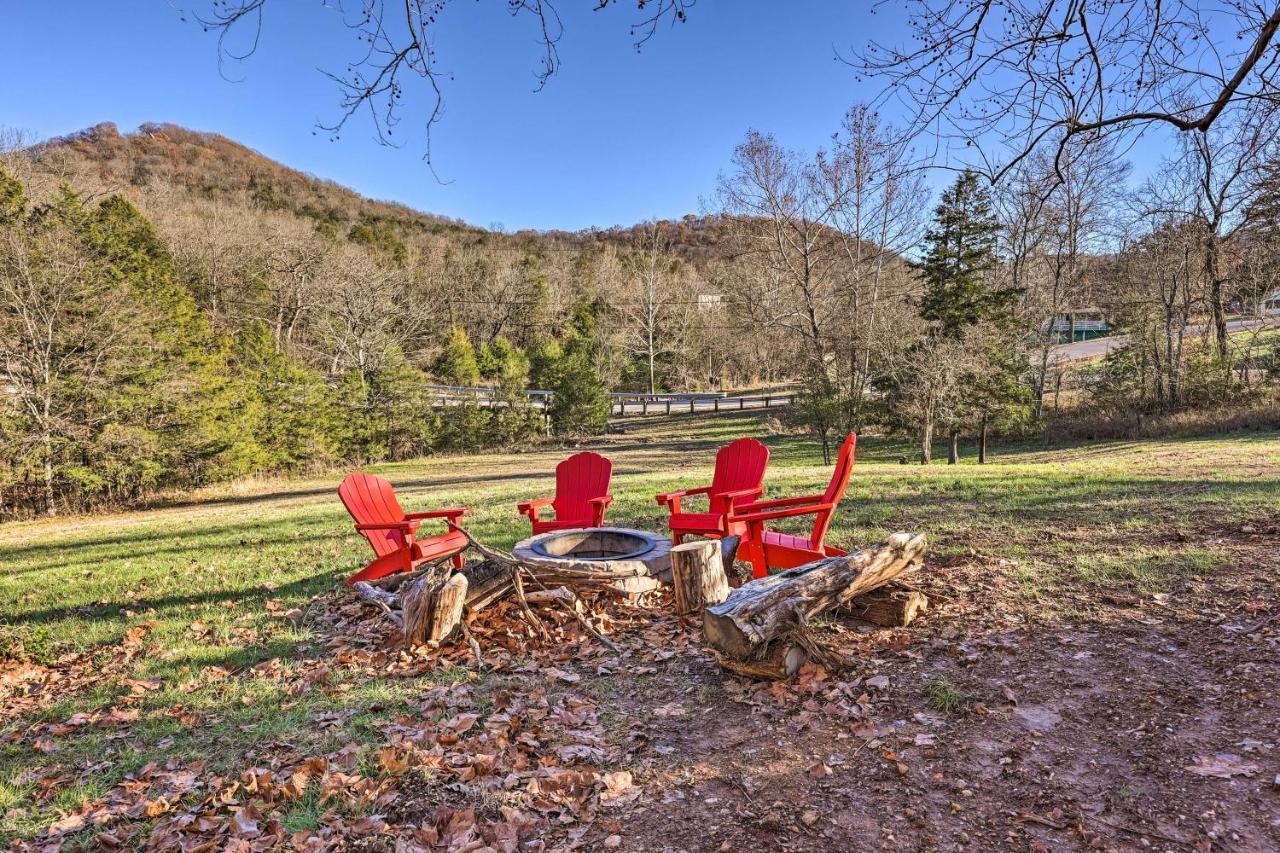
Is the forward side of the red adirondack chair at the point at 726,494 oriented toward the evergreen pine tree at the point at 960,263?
no

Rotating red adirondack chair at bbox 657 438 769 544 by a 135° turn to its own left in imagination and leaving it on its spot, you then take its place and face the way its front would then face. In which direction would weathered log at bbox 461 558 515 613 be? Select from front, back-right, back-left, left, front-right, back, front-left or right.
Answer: back-right

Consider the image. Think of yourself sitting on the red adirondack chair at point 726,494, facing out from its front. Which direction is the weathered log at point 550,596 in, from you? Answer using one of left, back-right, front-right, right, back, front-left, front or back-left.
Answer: front

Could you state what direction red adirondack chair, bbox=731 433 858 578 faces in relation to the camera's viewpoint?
facing to the left of the viewer

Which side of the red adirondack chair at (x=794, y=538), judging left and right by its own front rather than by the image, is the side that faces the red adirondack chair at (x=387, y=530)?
front

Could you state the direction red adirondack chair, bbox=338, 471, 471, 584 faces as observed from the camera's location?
facing the viewer and to the right of the viewer

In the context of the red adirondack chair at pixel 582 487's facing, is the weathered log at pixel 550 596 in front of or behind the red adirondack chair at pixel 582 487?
in front

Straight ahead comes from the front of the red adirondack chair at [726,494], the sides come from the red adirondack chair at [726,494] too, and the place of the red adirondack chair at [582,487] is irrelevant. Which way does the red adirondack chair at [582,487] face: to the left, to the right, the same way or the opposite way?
the same way

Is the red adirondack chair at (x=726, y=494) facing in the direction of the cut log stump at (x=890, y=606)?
no

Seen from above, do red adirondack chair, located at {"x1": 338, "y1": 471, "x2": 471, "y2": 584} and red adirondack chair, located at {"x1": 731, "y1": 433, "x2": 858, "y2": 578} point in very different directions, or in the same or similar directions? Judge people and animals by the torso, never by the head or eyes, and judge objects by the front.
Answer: very different directions

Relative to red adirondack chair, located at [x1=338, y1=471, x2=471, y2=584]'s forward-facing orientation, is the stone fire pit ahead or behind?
ahead

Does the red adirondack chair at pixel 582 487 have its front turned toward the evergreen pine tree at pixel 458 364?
no

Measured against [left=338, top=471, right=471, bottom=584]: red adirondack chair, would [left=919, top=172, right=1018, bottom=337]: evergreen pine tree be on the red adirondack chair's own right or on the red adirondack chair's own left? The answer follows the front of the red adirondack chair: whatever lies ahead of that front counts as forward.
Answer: on the red adirondack chair's own left

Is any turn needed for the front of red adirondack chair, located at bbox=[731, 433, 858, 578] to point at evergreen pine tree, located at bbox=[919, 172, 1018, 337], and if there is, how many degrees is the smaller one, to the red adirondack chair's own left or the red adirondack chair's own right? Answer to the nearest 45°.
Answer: approximately 90° to the red adirondack chair's own right

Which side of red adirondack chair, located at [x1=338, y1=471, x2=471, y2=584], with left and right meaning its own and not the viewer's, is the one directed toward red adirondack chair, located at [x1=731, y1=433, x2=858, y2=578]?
front

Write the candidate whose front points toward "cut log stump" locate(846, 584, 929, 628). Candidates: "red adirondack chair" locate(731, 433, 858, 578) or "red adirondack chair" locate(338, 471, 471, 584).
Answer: "red adirondack chair" locate(338, 471, 471, 584)

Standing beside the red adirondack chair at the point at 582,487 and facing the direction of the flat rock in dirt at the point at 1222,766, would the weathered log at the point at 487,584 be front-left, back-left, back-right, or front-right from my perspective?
front-right

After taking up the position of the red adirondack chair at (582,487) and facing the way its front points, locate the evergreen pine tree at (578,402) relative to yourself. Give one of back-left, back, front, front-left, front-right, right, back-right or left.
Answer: back-right

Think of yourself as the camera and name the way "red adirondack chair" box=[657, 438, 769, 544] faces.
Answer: facing the viewer and to the left of the viewer
